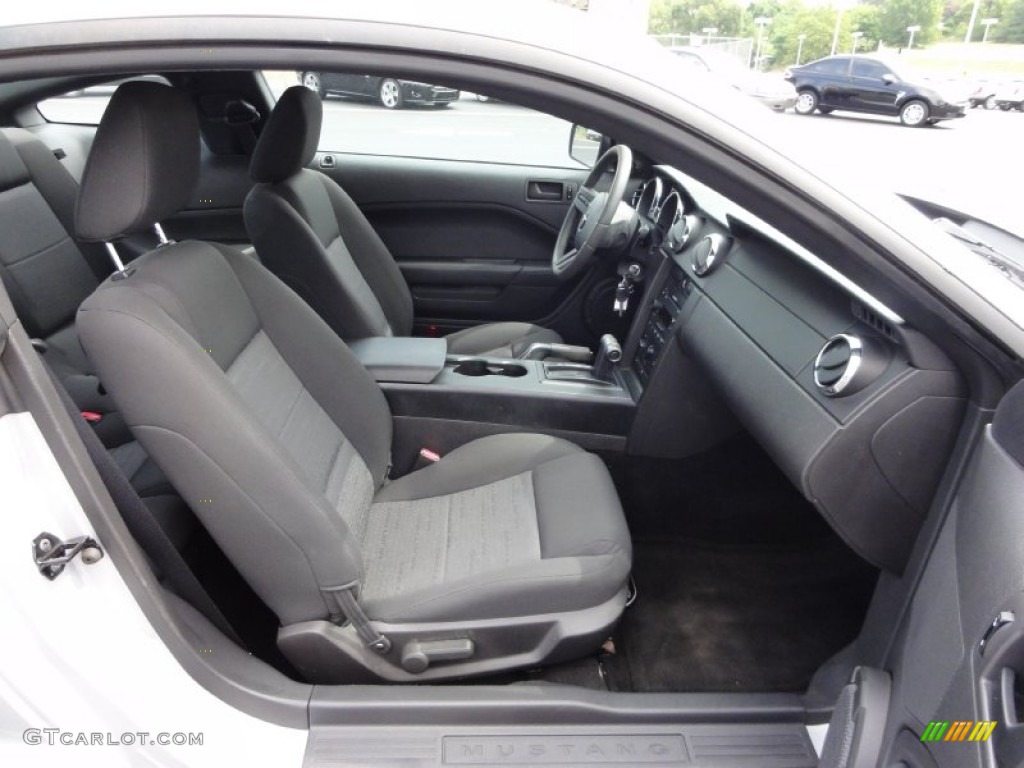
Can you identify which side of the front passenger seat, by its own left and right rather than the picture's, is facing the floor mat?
front

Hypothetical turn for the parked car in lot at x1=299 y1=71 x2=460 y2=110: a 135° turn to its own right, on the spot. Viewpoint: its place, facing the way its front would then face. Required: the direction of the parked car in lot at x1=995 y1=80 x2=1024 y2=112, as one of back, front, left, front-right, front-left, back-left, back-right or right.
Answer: back

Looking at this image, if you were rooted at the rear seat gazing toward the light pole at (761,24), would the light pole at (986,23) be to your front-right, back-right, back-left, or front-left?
front-right

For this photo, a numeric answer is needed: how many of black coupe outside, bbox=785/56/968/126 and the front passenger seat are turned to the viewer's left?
0

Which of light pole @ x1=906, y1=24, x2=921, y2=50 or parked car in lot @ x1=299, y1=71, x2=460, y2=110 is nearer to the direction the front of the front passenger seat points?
the light pole

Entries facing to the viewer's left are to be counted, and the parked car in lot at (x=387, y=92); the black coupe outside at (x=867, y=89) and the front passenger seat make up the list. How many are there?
0

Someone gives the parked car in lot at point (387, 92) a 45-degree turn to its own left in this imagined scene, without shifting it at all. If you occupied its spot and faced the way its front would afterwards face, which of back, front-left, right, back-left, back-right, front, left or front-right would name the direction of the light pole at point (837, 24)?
front-left

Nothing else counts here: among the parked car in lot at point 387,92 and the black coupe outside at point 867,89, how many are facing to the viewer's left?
0

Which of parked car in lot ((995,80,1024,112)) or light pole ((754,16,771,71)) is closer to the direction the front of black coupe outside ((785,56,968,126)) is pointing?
the parked car in lot

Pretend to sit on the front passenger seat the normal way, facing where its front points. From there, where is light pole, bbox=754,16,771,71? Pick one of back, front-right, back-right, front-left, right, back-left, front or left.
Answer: front-left

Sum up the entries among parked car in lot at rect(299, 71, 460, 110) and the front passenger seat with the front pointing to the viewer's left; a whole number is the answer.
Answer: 0

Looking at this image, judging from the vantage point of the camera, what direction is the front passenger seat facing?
facing to the right of the viewer

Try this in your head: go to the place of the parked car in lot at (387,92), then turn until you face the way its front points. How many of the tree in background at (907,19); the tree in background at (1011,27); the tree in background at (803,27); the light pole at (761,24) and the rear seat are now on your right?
1

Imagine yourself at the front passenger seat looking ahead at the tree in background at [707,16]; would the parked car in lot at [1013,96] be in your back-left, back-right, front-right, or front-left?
front-right

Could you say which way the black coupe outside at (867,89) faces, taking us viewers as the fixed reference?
facing the viewer and to the right of the viewer
